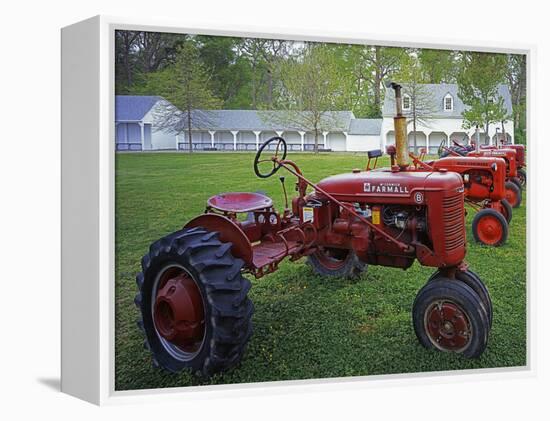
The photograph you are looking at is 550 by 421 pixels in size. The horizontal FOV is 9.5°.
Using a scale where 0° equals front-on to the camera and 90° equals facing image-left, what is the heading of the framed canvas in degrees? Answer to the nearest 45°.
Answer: approximately 315°
